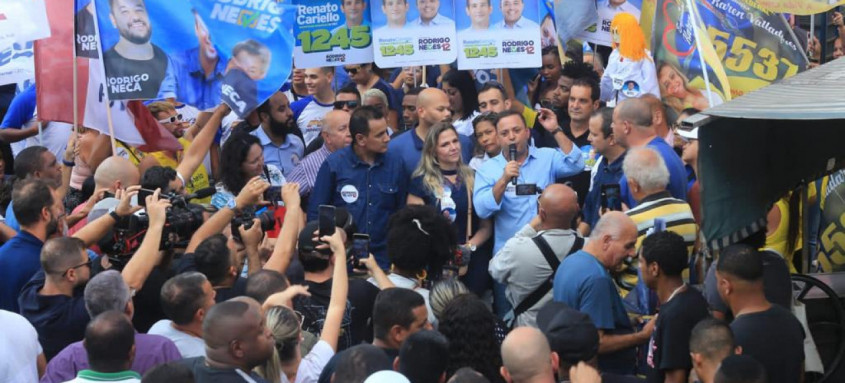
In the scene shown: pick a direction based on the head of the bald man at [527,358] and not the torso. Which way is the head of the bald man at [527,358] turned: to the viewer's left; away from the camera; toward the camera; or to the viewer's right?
away from the camera

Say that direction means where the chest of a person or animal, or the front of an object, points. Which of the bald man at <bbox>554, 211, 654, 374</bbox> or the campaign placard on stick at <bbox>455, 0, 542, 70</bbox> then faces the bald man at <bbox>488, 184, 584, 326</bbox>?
the campaign placard on stick

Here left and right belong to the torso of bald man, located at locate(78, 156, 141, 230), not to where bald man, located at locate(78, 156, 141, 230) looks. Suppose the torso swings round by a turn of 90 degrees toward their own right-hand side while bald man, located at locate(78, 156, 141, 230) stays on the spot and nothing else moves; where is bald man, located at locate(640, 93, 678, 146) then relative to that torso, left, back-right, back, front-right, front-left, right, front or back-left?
left

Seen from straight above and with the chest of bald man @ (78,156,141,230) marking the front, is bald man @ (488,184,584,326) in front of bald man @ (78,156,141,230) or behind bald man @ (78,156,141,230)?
in front

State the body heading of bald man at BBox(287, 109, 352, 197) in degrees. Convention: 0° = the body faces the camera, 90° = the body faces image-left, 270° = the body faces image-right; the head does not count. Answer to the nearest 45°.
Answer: approximately 315°

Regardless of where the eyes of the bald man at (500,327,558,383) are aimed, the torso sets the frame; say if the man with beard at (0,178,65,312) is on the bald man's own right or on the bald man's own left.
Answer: on the bald man's own left

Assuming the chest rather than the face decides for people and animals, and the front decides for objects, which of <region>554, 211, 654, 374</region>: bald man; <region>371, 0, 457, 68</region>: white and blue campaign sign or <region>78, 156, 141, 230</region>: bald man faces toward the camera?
the white and blue campaign sign

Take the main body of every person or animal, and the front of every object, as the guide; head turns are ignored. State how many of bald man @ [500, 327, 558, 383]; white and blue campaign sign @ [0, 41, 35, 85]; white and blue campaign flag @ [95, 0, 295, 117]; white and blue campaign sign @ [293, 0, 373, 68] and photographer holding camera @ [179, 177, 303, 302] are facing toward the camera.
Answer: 3

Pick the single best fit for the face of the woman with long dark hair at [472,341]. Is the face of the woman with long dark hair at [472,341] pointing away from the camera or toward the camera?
away from the camera

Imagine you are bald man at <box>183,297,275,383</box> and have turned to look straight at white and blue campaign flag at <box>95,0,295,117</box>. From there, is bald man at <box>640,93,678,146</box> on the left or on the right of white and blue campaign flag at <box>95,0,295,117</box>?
right

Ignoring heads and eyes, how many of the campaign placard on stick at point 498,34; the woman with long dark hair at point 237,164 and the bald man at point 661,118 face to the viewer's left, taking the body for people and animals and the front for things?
1

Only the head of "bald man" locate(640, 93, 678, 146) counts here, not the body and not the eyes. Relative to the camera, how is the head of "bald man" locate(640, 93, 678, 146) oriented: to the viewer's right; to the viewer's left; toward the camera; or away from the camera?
to the viewer's left
